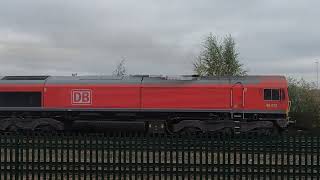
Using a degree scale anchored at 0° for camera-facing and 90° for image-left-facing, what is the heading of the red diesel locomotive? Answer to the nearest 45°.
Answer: approximately 270°

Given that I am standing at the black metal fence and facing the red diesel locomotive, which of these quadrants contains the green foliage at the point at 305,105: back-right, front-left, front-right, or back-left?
front-right

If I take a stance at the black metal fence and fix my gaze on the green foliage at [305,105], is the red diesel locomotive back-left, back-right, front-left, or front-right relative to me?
front-left

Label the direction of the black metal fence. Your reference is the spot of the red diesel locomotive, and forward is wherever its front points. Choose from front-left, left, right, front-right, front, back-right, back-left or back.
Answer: right

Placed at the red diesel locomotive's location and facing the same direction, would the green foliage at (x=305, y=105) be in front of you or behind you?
in front

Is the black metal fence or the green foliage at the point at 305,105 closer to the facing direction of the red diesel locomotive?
the green foliage
